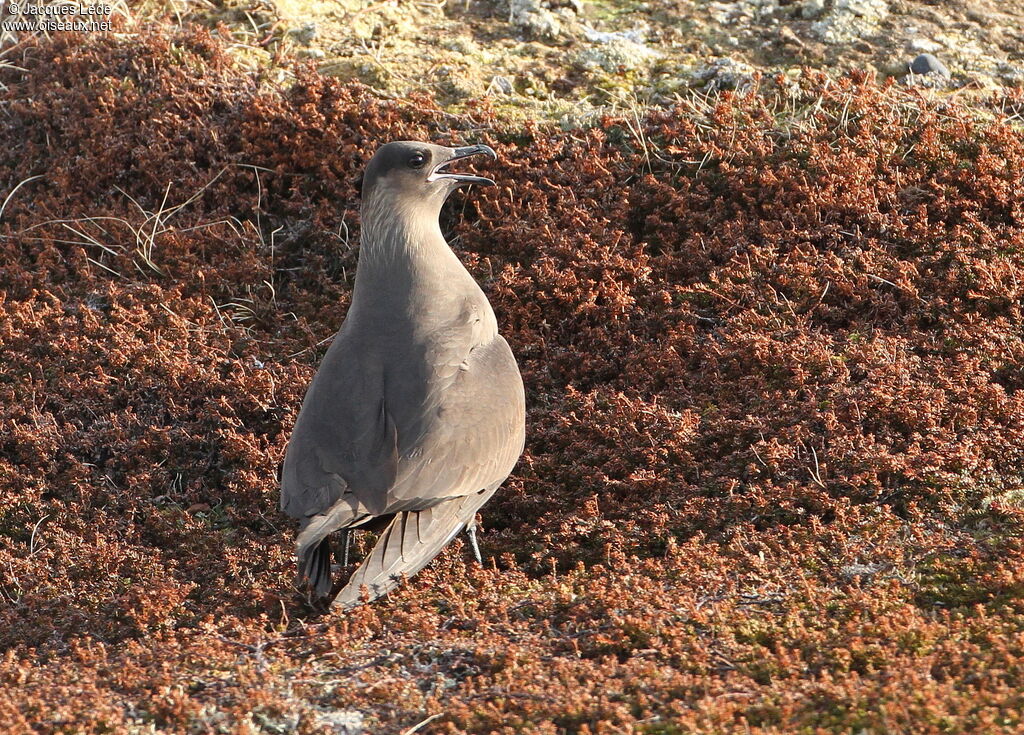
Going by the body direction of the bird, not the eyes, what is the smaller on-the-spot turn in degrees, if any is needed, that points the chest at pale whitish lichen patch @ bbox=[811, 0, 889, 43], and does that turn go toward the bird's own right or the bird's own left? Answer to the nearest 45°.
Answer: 0° — it already faces it

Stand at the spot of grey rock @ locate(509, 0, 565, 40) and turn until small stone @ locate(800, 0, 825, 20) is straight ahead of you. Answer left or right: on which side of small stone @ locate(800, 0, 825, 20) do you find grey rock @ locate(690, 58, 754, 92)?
right

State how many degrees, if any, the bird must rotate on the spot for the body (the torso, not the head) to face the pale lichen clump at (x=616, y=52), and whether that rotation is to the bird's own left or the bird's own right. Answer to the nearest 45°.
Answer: approximately 45° to the bird's own left

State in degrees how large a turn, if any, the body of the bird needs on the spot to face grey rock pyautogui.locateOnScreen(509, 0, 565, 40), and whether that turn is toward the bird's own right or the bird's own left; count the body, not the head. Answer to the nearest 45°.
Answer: approximately 45° to the bird's own left

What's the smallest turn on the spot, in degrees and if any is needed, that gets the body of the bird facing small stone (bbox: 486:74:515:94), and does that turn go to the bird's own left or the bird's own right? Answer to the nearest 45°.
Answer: approximately 45° to the bird's own left

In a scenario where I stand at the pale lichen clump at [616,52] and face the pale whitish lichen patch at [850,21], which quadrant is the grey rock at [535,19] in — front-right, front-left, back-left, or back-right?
back-left

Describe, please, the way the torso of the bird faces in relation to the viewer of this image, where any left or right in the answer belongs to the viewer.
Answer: facing away from the viewer and to the right of the viewer
